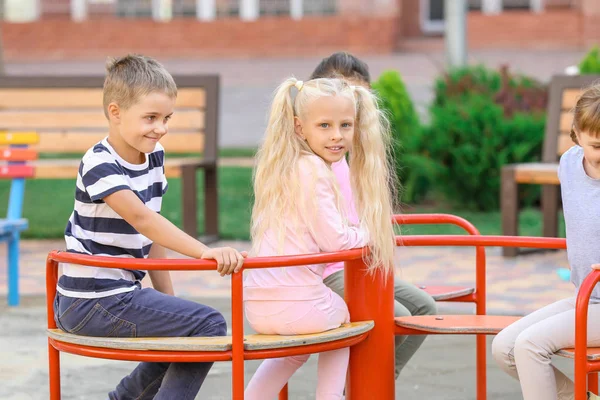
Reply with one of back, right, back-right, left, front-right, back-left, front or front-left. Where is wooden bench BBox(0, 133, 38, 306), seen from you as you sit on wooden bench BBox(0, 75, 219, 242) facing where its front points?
front

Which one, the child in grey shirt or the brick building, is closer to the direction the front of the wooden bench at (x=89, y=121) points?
the child in grey shirt

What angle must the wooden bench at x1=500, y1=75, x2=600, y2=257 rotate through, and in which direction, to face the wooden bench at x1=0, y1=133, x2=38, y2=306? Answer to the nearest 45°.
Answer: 0° — it already faces it

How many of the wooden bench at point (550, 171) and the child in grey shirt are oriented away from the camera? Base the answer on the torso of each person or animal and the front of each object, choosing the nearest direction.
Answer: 0

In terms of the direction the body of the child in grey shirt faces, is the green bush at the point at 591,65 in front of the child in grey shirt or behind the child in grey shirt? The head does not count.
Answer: behind

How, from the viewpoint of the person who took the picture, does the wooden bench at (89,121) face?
facing the viewer

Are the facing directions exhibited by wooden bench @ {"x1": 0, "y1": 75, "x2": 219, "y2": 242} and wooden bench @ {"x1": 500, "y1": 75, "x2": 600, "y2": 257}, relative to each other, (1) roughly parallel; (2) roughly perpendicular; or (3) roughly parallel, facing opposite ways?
roughly perpendicular

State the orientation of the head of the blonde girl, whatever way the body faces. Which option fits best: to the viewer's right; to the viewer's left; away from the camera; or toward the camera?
toward the camera

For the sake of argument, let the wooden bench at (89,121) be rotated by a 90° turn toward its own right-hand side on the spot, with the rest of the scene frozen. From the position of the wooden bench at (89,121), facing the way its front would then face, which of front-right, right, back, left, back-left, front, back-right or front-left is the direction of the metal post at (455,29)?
back-right

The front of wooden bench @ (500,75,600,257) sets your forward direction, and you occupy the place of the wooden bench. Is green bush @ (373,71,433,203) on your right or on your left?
on your right

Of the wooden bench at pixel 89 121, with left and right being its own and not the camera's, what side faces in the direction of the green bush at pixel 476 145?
left

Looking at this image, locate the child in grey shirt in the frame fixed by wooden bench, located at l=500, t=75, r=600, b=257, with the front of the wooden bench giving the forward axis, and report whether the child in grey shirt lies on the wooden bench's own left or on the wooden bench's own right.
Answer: on the wooden bench's own left

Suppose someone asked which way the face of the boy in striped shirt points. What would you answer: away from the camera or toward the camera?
toward the camera

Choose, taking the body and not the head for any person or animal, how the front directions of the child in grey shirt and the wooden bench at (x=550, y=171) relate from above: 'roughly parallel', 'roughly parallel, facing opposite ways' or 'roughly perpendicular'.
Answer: roughly parallel

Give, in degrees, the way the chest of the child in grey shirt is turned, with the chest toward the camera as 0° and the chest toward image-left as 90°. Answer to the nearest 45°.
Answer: approximately 45°

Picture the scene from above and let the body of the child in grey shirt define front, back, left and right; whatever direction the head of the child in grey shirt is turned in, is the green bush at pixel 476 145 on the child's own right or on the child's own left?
on the child's own right
